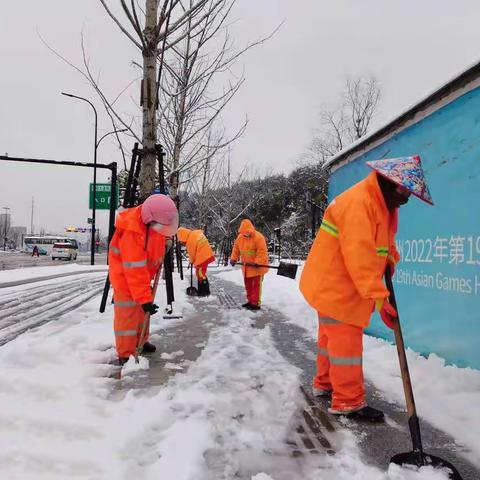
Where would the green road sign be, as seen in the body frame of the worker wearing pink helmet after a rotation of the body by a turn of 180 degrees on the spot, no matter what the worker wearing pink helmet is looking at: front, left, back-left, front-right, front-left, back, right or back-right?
front-right

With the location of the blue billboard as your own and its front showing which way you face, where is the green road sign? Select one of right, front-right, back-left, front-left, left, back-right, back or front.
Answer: right

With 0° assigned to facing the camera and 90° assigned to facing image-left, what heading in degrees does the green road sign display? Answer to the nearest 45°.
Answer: approximately 0°

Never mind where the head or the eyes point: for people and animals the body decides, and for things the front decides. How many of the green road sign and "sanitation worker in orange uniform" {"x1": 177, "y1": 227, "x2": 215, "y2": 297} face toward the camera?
1

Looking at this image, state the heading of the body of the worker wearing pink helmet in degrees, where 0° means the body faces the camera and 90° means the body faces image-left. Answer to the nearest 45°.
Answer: approximately 315°

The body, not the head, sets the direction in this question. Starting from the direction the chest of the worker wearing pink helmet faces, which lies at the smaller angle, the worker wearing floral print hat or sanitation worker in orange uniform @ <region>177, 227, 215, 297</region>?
the worker wearing floral print hat

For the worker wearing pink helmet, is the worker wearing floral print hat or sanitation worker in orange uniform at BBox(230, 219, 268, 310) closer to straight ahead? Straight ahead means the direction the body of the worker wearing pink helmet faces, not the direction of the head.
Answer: the worker wearing floral print hat

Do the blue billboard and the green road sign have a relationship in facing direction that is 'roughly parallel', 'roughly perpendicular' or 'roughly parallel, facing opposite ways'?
roughly perpendicular

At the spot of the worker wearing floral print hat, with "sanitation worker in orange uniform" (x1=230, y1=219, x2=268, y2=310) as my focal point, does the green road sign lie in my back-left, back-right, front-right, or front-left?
front-left

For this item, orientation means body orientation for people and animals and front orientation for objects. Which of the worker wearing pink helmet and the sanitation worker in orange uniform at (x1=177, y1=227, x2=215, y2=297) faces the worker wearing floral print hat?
the worker wearing pink helmet

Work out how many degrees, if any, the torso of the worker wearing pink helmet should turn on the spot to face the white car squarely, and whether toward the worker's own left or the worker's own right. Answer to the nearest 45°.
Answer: approximately 135° to the worker's own left
